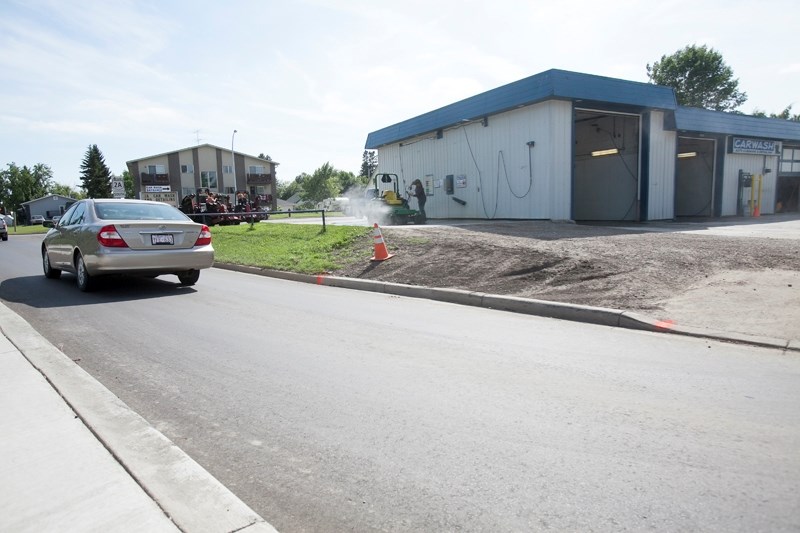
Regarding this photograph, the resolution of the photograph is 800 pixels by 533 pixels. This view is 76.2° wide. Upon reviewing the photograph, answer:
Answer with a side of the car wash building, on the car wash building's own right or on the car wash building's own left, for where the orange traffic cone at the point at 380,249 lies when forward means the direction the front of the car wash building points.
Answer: on the car wash building's own right
